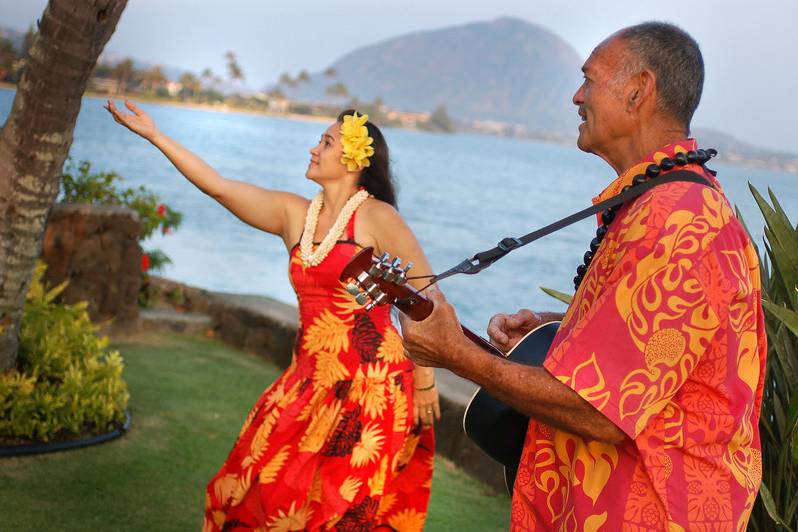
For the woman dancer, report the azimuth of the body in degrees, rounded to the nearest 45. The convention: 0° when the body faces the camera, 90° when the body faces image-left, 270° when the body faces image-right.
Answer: approximately 45°

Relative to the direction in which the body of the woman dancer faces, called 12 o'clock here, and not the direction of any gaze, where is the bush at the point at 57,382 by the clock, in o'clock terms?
The bush is roughly at 3 o'clock from the woman dancer.

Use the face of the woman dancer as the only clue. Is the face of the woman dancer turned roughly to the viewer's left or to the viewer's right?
to the viewer's left

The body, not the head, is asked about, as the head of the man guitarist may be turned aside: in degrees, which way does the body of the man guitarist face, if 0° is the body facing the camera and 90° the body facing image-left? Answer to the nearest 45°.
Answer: approximately 90°
